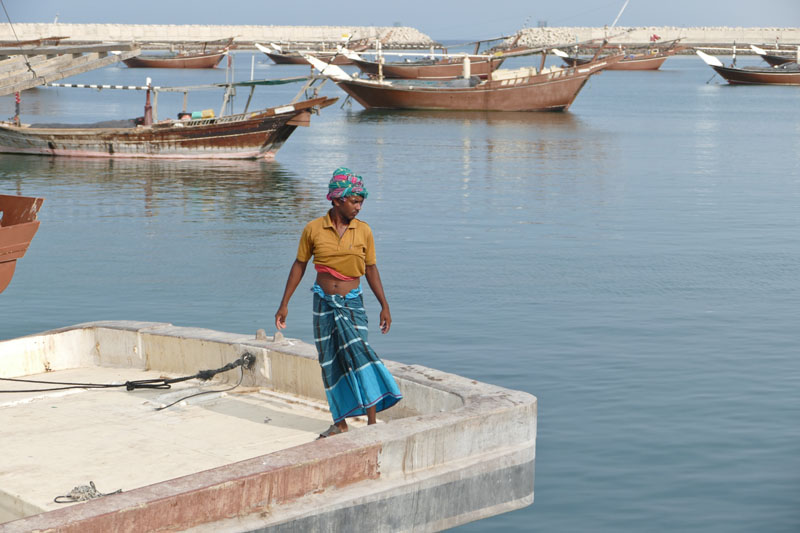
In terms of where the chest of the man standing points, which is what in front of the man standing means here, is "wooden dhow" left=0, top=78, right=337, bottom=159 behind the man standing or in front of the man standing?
behind

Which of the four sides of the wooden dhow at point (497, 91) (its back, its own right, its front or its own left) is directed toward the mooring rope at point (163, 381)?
left

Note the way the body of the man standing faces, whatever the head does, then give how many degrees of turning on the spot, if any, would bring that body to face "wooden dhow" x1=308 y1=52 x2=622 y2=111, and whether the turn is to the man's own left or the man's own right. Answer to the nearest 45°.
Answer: approximately 180°

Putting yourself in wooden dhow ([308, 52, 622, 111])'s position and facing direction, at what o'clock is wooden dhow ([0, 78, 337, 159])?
wooden dhow ([0, 78, 337, 159]) is roughly at 10 o'clock from wooden dhow ([308, 52, 622, 111]).

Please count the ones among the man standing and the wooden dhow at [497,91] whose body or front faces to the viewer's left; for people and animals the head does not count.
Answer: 1

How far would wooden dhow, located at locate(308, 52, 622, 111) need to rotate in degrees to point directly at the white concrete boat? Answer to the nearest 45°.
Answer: approximately 90° to its left

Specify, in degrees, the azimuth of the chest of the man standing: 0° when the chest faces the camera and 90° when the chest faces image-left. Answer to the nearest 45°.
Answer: approximately 0°

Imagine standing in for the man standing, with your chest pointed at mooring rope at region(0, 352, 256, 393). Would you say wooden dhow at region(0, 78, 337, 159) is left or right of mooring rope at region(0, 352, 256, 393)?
right

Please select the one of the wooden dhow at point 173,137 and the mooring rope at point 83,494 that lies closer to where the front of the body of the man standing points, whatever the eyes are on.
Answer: the mooring rope

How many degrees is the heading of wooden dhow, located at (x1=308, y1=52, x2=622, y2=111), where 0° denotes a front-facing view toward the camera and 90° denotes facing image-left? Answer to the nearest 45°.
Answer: approximately 90°

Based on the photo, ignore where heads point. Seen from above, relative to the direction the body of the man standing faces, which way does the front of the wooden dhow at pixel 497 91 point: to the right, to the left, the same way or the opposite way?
to the right
